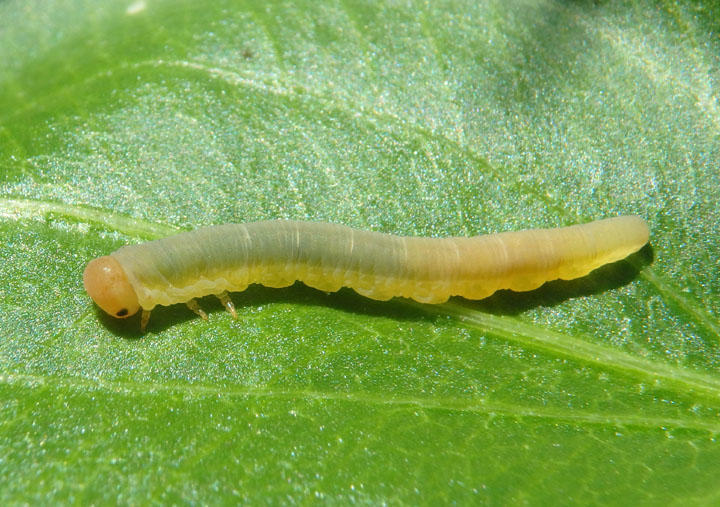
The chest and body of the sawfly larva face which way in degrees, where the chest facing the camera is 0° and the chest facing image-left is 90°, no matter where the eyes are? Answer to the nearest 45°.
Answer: approximately 90°
